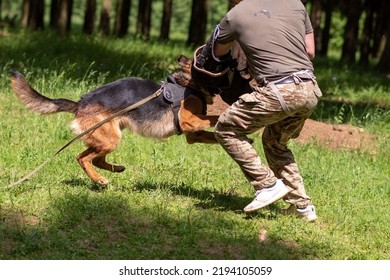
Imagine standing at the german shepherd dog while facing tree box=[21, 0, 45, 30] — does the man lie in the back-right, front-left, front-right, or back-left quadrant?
back-right

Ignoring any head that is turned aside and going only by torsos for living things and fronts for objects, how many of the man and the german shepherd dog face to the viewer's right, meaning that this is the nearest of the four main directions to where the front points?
1

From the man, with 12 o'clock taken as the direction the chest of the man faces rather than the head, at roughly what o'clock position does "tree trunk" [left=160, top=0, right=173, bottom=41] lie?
The tree trunk is roughly at 1 o'clock from the man.

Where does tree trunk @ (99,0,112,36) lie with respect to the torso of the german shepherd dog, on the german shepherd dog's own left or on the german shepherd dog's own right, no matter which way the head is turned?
on the german shepherd dog's own left

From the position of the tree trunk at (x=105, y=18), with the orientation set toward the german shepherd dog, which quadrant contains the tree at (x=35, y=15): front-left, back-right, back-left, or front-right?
back-right

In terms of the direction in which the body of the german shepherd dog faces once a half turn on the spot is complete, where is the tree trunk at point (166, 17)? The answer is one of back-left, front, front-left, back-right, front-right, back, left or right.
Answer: right

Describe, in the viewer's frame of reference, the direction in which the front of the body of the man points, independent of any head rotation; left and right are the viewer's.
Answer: facing away from the viewer and to the left of the viewer

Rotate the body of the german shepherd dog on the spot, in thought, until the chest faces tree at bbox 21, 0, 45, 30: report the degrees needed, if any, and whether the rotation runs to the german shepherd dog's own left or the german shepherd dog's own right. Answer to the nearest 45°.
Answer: approximately 90° to the german shepherd dog's own left

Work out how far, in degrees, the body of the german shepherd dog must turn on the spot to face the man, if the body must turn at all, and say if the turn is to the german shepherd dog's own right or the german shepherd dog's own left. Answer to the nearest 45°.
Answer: approximately 45° to the german shepherd dog's own right

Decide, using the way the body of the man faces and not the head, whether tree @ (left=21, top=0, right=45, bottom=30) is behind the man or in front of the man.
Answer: in front

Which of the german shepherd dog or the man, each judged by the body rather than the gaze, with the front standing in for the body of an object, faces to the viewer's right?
the german shepherd dog

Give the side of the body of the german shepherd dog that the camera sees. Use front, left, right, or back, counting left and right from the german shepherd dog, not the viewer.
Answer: right
